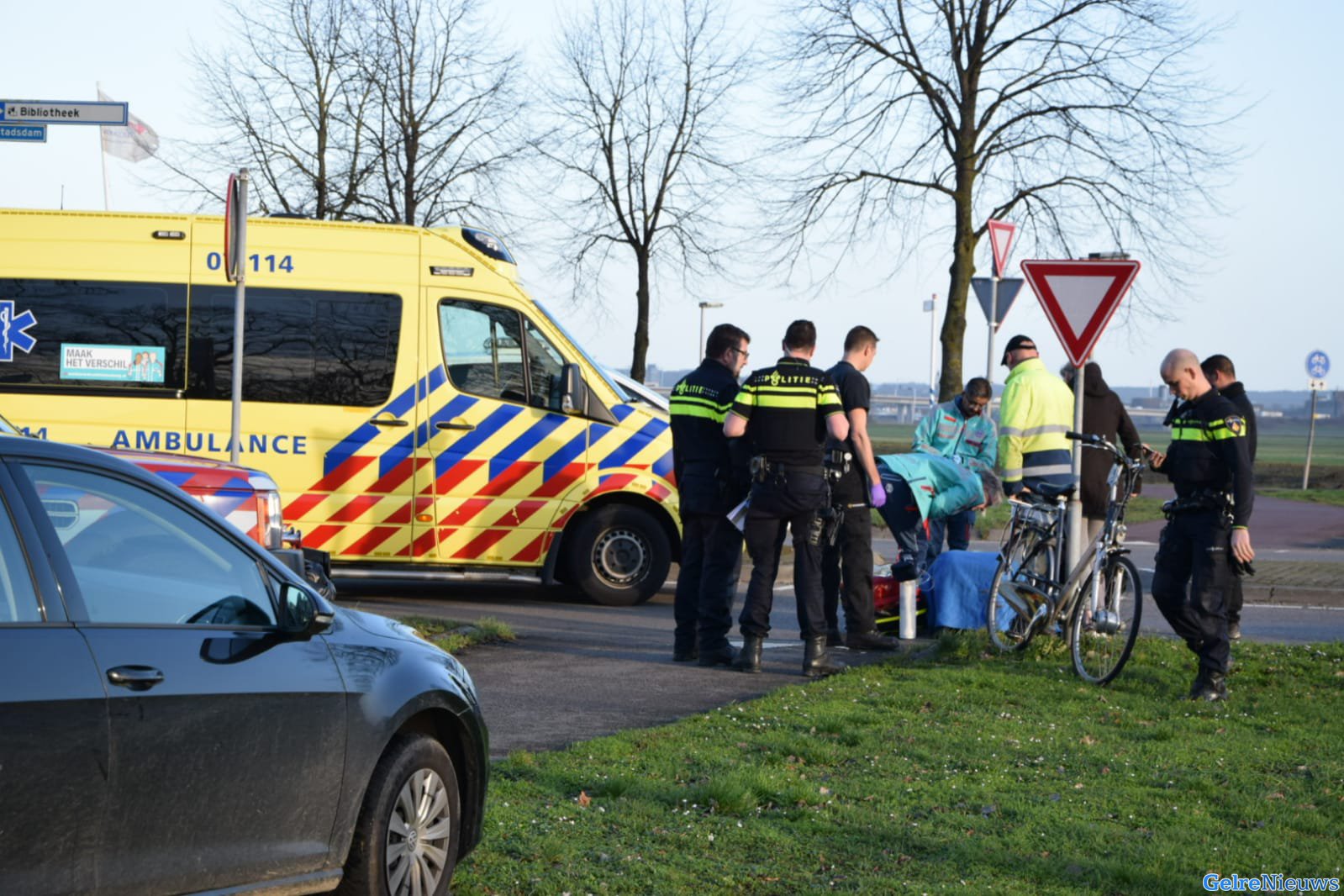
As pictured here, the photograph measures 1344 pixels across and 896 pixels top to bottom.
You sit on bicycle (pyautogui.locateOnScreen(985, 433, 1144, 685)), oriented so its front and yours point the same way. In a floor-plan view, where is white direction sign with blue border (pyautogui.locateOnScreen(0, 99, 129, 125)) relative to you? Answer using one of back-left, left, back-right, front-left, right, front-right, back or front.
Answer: back-right

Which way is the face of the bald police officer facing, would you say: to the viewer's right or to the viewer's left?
to the viewer's left

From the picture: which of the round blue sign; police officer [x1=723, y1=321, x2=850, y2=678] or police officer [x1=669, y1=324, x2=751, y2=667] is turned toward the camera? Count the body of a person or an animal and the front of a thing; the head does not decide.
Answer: the round blue sign

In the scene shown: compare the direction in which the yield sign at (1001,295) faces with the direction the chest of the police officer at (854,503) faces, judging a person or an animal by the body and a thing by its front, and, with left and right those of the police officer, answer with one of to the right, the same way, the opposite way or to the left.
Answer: to the left

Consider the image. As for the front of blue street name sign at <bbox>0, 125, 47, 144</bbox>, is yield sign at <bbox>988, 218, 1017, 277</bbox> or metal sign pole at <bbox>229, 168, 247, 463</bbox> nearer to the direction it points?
the metal sign pole

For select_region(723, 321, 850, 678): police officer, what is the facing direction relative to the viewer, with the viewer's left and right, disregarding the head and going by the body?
facing away from the viewer

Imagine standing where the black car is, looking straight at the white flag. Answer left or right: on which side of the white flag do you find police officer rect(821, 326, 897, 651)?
right

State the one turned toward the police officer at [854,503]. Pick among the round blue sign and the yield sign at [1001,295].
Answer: the round blue sign

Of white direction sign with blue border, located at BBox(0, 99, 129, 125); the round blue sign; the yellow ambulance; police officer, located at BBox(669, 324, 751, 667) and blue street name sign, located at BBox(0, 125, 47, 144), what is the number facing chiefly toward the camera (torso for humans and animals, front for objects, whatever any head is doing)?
3

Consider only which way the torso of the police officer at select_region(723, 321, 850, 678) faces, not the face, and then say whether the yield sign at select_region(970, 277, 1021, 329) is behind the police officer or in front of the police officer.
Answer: in front

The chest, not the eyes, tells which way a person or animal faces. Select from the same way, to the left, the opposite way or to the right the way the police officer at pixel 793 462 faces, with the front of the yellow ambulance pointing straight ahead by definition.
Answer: to the left

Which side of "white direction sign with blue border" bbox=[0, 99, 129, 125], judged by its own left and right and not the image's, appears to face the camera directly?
front

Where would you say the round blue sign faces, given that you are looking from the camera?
facing the viewer

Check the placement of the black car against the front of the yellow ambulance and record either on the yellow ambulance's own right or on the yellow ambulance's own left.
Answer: on the yellow ambulance's own right

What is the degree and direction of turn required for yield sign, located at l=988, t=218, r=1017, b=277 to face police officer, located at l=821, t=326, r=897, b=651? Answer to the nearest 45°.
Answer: approximately 45° to its right

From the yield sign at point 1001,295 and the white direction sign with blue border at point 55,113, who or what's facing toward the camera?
the white direction sign with blue border

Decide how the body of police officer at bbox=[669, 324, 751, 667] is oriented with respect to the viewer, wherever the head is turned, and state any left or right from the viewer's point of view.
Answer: facing away from the viewer and to the right of the viewer

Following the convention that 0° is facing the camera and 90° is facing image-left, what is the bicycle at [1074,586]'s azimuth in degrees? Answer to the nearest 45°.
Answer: approximately 315°
